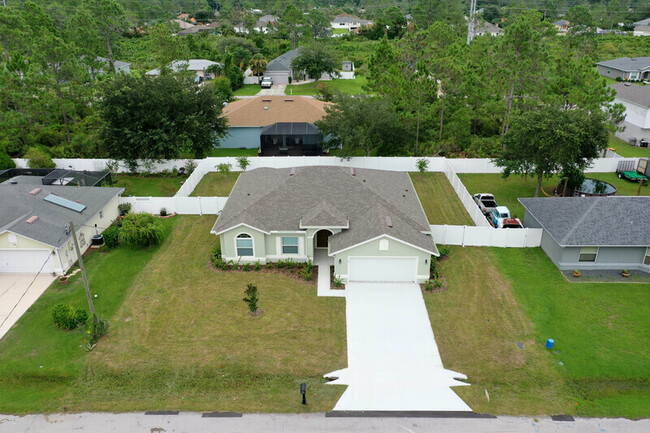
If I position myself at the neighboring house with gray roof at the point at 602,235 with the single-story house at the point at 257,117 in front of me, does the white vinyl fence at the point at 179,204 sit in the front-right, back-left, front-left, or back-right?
front-left

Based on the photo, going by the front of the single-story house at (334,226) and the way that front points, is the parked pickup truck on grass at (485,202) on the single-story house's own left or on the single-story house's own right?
on the single-story house's own left

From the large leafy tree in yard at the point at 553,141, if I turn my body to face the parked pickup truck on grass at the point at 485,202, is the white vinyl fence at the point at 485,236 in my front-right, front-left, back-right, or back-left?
front-left

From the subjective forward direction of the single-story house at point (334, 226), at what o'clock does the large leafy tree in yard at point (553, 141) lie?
The large leafy tree in yard is roughly at 8 o'clock from the single-story house.

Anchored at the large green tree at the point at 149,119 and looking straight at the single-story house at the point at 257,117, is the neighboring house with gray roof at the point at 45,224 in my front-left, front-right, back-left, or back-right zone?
back-right

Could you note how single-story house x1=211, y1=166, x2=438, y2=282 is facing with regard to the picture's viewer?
facing the viewer

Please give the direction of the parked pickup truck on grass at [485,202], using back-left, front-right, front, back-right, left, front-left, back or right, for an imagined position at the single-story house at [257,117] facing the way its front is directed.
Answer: back-right

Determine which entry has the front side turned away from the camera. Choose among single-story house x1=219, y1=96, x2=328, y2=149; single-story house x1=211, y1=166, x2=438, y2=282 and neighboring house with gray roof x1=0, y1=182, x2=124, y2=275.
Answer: single-story house x1=219, y1=96, x2=328, y2=149

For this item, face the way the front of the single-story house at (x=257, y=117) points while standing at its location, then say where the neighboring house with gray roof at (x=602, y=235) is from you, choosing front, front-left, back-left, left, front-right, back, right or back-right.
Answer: back-right

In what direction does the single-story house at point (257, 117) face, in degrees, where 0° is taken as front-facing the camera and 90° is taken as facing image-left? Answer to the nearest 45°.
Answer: approximately 180°

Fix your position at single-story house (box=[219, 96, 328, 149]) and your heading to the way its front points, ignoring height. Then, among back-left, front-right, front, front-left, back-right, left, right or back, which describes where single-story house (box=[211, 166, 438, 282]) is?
back

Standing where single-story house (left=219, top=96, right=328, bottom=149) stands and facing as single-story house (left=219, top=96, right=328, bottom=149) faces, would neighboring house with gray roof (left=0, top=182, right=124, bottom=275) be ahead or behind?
behind

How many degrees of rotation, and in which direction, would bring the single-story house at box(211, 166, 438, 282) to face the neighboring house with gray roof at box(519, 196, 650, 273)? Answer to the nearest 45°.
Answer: approximately 90° to its left

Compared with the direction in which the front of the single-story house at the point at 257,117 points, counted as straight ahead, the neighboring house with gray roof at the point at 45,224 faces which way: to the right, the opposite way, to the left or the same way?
the opposite way
